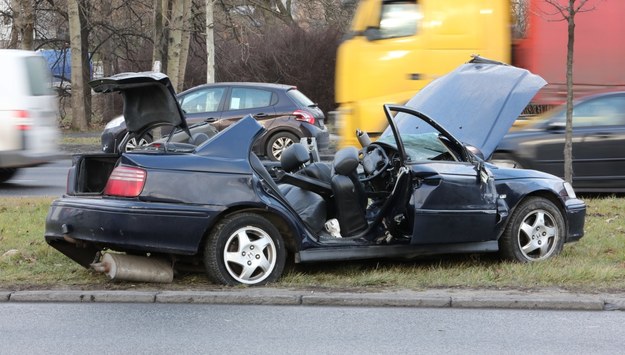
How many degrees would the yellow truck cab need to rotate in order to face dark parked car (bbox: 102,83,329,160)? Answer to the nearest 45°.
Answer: approximately 45° to its right

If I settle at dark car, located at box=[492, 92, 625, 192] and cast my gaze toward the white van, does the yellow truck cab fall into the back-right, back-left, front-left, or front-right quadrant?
front-right

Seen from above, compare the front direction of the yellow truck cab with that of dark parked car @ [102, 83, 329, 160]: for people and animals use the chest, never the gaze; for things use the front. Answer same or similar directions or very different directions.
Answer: same or similar directions

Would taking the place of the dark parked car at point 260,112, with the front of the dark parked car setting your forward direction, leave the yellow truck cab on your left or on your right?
on your left

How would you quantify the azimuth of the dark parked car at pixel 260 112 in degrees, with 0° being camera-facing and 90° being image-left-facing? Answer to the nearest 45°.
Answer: approximately 90°

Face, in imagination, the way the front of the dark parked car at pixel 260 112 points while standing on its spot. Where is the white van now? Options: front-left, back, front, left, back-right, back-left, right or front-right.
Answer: front-left

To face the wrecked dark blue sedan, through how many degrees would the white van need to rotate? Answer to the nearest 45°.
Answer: approximately 90° to its left

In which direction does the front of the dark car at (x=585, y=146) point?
to the viewer's left

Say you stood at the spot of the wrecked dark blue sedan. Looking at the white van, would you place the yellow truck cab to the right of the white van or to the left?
right

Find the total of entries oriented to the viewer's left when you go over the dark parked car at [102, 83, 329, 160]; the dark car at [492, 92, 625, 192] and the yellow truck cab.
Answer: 3

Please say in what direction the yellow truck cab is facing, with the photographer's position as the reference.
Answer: facing to the left of the viewer

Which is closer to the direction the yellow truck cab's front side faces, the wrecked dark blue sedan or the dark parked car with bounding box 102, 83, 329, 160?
the dark parked car

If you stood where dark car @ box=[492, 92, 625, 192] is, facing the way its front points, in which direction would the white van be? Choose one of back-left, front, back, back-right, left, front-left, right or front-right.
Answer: front

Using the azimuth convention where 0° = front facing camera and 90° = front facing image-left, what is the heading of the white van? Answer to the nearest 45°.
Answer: approximately 90°
